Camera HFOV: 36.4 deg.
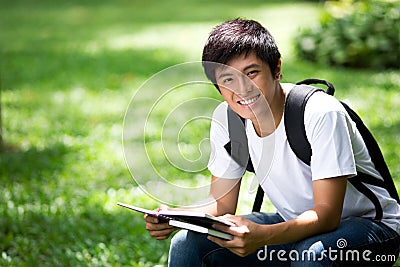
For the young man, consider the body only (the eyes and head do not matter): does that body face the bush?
no
